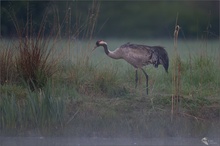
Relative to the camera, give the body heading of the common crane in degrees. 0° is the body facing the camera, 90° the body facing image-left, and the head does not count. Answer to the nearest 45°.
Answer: approximately 90°

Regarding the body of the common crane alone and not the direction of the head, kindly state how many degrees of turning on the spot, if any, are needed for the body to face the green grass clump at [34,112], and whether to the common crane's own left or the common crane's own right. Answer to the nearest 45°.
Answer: approximately 45° to the common crane's own left
